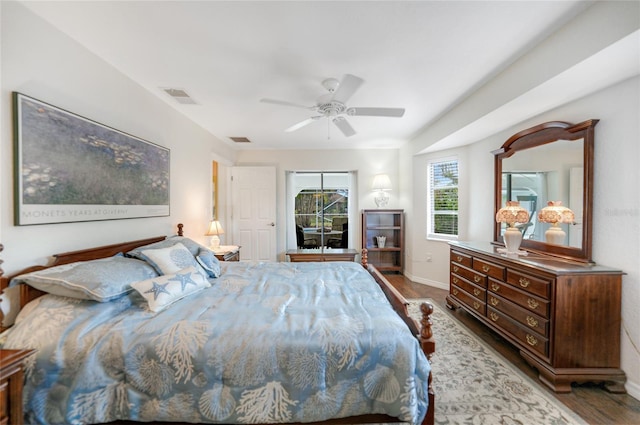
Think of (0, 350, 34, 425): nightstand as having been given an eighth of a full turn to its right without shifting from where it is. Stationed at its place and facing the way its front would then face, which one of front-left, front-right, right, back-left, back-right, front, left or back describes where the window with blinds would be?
left

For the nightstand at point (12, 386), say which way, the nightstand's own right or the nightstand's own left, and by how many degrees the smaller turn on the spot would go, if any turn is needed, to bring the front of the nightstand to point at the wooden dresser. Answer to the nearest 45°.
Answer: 0° — it already faces it

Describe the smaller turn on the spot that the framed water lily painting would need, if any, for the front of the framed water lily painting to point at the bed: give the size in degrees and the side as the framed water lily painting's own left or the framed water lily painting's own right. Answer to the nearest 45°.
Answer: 0° — it already faces it

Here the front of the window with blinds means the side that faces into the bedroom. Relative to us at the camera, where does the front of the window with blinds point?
facing the viewer and to the left of the viewer

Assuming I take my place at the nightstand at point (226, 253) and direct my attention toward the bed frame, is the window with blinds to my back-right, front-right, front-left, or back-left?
front-left

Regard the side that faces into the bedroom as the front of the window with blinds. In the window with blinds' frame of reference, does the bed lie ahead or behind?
ahead

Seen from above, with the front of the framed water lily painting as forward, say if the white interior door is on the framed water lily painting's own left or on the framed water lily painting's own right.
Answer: on the framed water lily painting's own left

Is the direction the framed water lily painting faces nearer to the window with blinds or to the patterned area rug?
the patterned area rug

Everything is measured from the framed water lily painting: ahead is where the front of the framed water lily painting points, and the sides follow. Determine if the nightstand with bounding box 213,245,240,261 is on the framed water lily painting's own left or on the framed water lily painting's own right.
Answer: on the framed water lily painting's own left

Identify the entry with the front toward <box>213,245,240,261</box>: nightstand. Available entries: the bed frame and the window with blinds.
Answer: the window with blinds

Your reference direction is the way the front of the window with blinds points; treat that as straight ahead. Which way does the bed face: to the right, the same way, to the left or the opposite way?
the opposite way

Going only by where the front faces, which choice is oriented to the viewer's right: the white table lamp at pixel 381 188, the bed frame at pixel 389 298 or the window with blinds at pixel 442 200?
the bed frame

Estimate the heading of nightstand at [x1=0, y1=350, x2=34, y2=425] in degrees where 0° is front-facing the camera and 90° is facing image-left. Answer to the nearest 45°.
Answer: approximately 315°

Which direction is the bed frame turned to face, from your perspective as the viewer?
facing to the right of the viewer

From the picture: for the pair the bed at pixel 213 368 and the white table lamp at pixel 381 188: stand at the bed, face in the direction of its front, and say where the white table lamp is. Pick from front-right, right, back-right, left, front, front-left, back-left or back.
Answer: front-left
